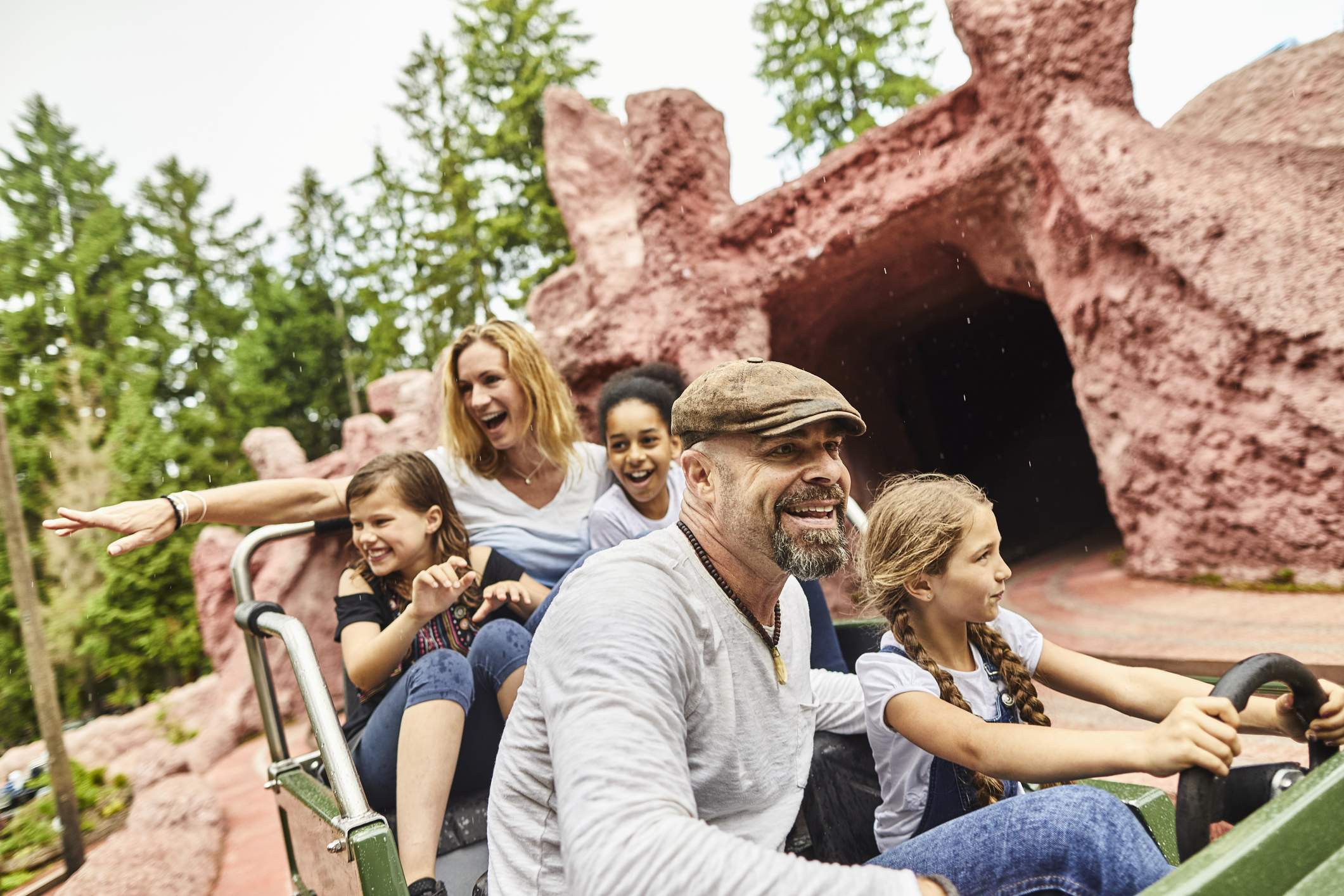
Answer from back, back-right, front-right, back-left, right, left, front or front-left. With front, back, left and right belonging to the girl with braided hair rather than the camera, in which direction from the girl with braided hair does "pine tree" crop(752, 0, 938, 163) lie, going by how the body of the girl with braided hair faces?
back-left

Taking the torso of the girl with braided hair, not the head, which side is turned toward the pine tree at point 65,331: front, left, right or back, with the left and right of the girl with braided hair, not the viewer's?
back

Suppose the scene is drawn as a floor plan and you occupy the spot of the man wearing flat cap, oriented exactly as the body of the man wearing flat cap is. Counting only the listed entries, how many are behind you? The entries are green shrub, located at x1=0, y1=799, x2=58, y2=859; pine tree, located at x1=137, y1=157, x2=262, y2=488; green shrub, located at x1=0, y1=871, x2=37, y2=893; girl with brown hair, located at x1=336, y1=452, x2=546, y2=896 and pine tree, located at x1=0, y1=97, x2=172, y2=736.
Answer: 5

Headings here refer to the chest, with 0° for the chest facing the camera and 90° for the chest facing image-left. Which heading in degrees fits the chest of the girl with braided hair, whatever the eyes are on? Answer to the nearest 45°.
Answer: approximately 315°

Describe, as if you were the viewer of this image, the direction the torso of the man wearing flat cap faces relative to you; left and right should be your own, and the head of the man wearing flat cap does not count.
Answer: facing the viewer and to the right of the viewer

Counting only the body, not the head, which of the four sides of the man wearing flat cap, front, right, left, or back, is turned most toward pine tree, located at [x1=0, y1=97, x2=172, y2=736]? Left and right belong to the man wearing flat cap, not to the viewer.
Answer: back

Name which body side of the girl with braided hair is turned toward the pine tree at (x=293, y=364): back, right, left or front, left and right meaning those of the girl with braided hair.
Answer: back

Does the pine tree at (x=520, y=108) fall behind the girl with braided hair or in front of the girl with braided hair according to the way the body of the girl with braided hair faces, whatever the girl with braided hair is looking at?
behind

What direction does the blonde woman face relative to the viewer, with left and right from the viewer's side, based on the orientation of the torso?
facing the viewer

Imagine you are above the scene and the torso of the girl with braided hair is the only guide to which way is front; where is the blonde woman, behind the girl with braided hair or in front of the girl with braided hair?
behind

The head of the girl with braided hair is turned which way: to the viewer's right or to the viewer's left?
to the viewer's right
